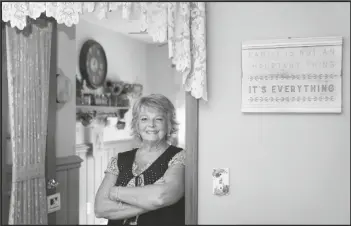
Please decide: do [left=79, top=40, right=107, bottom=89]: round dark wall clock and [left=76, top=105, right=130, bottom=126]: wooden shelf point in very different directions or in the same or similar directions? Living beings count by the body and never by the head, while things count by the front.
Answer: same or similar directions

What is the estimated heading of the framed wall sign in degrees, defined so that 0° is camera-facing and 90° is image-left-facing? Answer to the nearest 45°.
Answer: approximately 0°

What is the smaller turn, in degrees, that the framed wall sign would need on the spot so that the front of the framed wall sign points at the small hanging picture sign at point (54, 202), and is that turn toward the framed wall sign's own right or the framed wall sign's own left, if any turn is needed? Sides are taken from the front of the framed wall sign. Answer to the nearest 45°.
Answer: approximately 90° to the framed wall sign's own right

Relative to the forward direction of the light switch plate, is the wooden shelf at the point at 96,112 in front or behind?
behind

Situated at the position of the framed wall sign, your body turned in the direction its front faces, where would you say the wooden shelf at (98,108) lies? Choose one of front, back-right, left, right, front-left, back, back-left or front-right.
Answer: back-right

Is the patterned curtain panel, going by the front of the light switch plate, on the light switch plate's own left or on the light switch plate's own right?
on the light switch plate's own right

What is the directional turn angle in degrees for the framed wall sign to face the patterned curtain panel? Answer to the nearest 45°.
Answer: approximately 90° to its right

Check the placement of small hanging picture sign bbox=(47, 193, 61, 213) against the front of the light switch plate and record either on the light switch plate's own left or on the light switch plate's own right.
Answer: on the light switch plate's own right

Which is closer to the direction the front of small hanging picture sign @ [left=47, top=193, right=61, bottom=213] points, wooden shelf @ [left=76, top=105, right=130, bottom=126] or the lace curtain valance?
the lace curtain valance

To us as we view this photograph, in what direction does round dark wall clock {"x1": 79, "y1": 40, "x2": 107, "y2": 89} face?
facing the viewer and to the right of the viewer

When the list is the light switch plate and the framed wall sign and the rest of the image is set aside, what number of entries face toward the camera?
2

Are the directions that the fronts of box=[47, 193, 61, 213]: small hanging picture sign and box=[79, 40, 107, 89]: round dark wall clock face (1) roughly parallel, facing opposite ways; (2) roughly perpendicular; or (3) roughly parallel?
roughly parallel

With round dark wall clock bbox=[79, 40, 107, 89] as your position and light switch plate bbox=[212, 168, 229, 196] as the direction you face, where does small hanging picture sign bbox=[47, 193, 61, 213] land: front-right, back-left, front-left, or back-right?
front-right

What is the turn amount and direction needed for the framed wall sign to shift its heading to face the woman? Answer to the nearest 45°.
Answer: approximately 90° to its right

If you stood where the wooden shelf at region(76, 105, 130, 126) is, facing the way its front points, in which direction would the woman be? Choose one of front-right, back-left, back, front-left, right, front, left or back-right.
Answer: front-right
